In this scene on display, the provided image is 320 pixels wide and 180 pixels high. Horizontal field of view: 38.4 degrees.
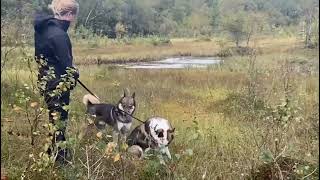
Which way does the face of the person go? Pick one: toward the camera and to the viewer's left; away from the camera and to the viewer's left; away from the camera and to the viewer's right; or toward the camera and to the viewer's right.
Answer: away from the camera and to the viewer's right

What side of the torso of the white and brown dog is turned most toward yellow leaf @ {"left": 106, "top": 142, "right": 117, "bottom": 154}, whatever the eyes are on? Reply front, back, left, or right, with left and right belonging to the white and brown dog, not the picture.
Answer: right

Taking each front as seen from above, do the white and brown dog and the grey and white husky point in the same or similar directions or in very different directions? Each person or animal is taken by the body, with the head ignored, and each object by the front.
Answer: same or similar directions

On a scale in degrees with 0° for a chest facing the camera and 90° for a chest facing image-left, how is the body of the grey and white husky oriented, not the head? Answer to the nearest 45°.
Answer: approximately 315°

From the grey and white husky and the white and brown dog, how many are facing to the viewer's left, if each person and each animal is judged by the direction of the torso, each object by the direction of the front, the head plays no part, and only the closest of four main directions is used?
0

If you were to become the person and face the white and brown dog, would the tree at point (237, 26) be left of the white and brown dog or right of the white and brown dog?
left

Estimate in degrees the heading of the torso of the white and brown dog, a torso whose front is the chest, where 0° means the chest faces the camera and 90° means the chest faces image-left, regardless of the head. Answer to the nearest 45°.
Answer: approximately 315°

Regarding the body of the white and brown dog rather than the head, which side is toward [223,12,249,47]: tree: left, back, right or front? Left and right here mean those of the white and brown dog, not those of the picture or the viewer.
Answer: left

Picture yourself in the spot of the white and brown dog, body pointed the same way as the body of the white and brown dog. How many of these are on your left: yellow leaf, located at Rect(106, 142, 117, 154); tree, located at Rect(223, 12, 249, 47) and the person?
1

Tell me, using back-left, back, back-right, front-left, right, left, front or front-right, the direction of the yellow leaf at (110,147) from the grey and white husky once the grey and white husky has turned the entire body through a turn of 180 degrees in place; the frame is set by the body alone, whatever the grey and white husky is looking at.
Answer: back-left
